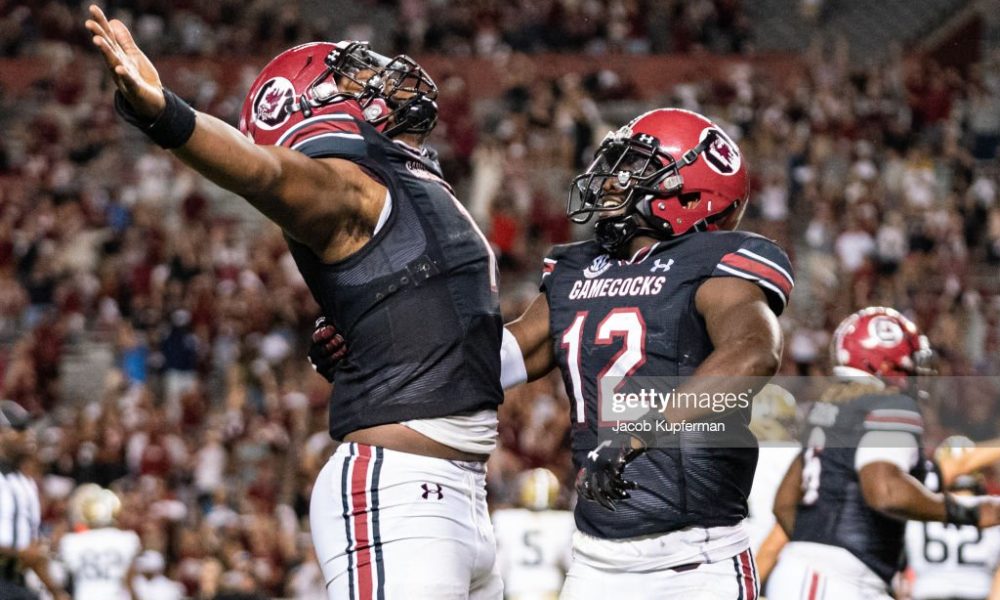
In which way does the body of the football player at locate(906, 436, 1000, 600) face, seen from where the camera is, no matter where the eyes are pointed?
toward the camera

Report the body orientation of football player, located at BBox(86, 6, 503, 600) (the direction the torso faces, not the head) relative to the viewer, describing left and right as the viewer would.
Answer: facing to the right of the viewer

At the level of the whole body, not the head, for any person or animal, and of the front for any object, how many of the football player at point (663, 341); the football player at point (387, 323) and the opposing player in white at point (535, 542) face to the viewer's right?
1

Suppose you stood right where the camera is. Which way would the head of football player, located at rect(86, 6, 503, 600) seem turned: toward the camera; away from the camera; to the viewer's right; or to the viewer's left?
to the viewer's right

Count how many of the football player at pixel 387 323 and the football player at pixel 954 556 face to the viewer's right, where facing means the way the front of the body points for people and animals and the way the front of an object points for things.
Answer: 1

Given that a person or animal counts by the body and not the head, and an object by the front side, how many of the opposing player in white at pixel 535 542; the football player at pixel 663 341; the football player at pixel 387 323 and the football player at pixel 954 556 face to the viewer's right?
1

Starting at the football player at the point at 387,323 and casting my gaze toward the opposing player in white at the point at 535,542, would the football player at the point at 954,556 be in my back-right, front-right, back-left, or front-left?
front-right

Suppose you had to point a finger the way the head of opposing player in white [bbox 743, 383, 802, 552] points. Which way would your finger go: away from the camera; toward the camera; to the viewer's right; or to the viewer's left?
away from the camera

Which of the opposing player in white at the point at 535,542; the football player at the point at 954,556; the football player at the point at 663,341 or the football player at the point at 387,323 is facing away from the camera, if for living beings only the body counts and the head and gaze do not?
the opposing player in white

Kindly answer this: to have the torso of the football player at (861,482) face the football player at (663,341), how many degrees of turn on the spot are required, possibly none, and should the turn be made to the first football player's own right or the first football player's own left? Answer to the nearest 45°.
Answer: approximately 135° to the first football player's own right

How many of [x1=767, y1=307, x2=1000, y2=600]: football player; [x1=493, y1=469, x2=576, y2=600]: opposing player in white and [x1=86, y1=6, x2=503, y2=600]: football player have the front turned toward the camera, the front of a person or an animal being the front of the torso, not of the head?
0

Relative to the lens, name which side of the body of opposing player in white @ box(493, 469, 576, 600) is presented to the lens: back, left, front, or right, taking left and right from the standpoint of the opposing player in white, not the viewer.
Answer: back

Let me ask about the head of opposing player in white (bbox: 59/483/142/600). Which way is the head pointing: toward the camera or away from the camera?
away from the camera

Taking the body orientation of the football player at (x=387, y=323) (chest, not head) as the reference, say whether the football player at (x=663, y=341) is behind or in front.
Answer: in front
